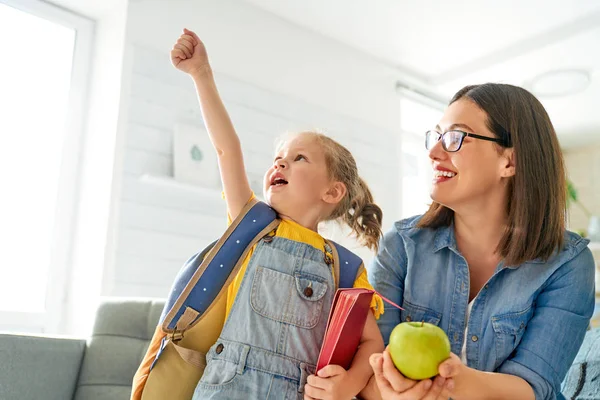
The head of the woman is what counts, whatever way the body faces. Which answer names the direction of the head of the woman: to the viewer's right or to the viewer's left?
to the viewer's left

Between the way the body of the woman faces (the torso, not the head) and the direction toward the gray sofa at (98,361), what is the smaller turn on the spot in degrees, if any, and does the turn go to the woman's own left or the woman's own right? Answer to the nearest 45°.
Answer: approximately 45° to the woman's own right

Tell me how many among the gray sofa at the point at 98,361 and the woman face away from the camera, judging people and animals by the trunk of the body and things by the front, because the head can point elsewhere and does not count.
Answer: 0

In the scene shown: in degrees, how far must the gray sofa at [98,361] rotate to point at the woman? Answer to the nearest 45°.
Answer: approximately 90° to its left

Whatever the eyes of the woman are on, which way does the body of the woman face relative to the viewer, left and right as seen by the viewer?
facing the viewer and to the left of the viewer

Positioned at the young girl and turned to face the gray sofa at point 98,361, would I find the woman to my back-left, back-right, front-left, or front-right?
back-right

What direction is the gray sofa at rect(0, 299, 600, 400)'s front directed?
toward the camera

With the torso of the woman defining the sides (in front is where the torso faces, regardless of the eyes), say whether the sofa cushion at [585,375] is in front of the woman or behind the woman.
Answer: behind
